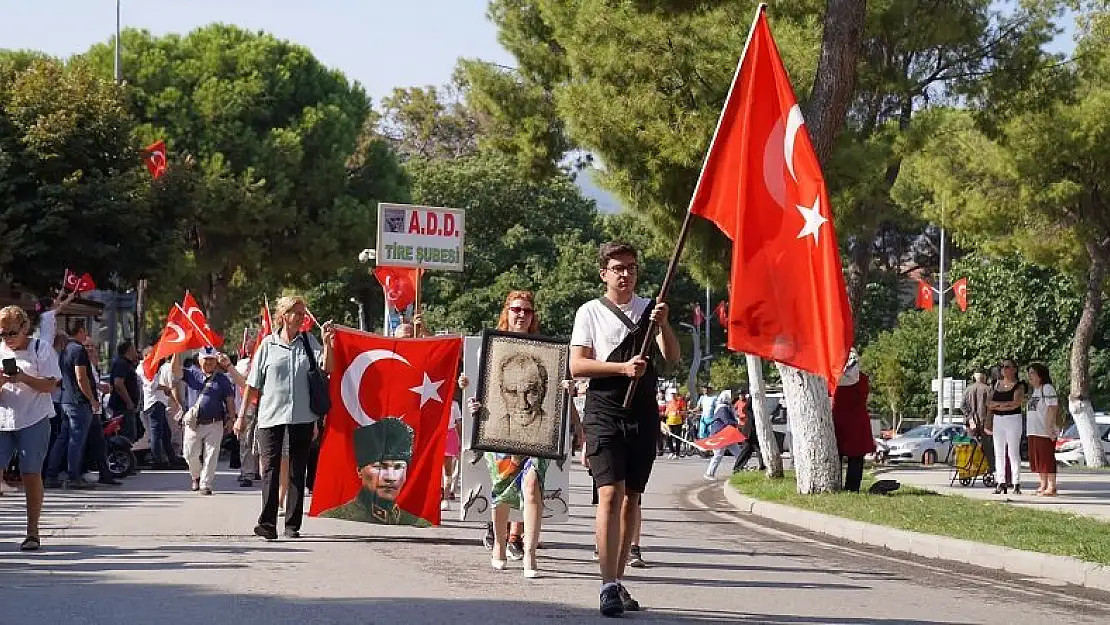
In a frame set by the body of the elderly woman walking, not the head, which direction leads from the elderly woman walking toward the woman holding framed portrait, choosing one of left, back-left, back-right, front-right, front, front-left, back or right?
front-left

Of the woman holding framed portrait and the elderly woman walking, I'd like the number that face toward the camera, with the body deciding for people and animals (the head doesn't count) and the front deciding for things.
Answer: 2

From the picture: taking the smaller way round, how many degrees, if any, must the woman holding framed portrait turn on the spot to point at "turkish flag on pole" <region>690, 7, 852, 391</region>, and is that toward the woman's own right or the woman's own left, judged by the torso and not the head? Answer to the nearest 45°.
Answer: approximately 45° to the woman's own left

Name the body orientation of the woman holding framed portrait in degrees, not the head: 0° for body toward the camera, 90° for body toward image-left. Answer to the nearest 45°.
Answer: approximately 0°

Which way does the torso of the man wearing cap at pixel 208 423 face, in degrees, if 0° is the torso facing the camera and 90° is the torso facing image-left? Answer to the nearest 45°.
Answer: approximately 0°

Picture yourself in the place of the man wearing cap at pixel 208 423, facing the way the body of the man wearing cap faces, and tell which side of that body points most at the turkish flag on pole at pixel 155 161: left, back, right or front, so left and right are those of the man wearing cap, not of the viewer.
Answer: back

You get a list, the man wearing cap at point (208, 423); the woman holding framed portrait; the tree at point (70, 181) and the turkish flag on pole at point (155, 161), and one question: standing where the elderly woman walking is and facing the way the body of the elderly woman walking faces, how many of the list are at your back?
3

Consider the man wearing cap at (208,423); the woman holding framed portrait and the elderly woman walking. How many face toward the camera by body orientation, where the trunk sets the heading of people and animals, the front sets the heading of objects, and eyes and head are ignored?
3

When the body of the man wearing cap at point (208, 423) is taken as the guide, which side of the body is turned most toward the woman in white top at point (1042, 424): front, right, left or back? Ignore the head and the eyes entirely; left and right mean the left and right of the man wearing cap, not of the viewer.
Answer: left
